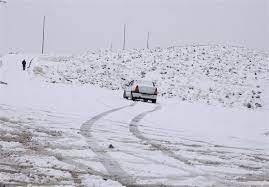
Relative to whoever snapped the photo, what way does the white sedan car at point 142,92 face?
facing away from the viewer and to the left of the viewer
